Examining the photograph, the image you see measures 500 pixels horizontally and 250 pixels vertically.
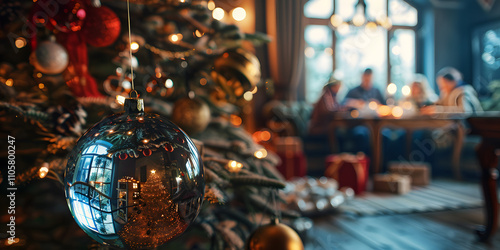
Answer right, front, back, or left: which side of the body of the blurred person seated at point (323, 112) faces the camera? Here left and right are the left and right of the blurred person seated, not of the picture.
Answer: right

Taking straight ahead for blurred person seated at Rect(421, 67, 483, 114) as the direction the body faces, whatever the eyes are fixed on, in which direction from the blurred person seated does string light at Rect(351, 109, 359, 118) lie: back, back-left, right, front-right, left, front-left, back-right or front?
front-left

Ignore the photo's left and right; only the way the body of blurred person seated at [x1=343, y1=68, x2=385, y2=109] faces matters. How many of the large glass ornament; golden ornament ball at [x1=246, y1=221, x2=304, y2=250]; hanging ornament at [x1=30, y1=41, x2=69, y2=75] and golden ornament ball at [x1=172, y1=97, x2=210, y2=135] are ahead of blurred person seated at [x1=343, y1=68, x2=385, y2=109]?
4

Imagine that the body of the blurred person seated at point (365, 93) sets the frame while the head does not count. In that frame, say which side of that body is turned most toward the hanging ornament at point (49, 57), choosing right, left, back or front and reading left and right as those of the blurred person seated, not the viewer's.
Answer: front

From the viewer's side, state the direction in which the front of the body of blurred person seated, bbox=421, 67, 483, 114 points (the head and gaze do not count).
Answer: to the viewer's left

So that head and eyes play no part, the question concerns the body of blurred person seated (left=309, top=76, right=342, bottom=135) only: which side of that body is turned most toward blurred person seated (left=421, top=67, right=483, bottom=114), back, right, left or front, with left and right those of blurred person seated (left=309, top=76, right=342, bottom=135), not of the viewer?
front

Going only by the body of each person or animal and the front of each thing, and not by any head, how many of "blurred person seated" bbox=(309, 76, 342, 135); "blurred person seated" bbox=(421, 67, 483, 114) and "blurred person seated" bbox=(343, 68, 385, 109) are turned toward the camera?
1

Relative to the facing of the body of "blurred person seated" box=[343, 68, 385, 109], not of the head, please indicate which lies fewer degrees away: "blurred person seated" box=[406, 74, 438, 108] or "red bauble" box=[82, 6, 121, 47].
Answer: the red bauble

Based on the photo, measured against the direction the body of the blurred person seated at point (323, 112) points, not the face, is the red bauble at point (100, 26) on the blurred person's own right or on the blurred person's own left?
on the blurred person's own right

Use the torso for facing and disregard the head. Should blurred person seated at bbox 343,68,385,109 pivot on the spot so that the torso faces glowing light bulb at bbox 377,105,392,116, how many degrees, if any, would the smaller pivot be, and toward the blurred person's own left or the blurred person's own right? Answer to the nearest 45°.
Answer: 0° — they already face it

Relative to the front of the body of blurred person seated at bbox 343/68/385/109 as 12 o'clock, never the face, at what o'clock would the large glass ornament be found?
The large glass ornament is roughly at 12 o'clock from the blurred person seated.

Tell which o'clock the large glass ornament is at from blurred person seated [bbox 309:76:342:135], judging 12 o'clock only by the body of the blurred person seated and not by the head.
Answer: The large glass ornament is roughly at 3 o'clock from the blurred person seated.

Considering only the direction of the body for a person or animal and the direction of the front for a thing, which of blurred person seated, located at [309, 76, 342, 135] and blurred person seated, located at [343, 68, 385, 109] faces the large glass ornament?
blurred person seated, located at [343, 68, 385, 109]

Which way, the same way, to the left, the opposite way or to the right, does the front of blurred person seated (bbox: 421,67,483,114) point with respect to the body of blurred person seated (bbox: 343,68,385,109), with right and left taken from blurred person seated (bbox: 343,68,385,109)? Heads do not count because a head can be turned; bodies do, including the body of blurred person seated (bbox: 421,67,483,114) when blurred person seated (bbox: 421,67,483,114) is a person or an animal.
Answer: to the right

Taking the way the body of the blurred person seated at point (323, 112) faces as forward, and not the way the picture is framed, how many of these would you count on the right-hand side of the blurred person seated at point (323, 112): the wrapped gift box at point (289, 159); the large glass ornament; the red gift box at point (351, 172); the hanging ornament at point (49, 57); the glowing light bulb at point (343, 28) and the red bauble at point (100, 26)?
5

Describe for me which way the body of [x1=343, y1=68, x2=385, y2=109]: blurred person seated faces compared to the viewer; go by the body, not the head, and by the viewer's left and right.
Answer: facing the viewer

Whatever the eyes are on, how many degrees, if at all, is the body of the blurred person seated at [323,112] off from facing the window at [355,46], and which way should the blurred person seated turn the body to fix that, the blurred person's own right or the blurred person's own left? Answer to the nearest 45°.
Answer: approximately 90° to the blurred person's own left
